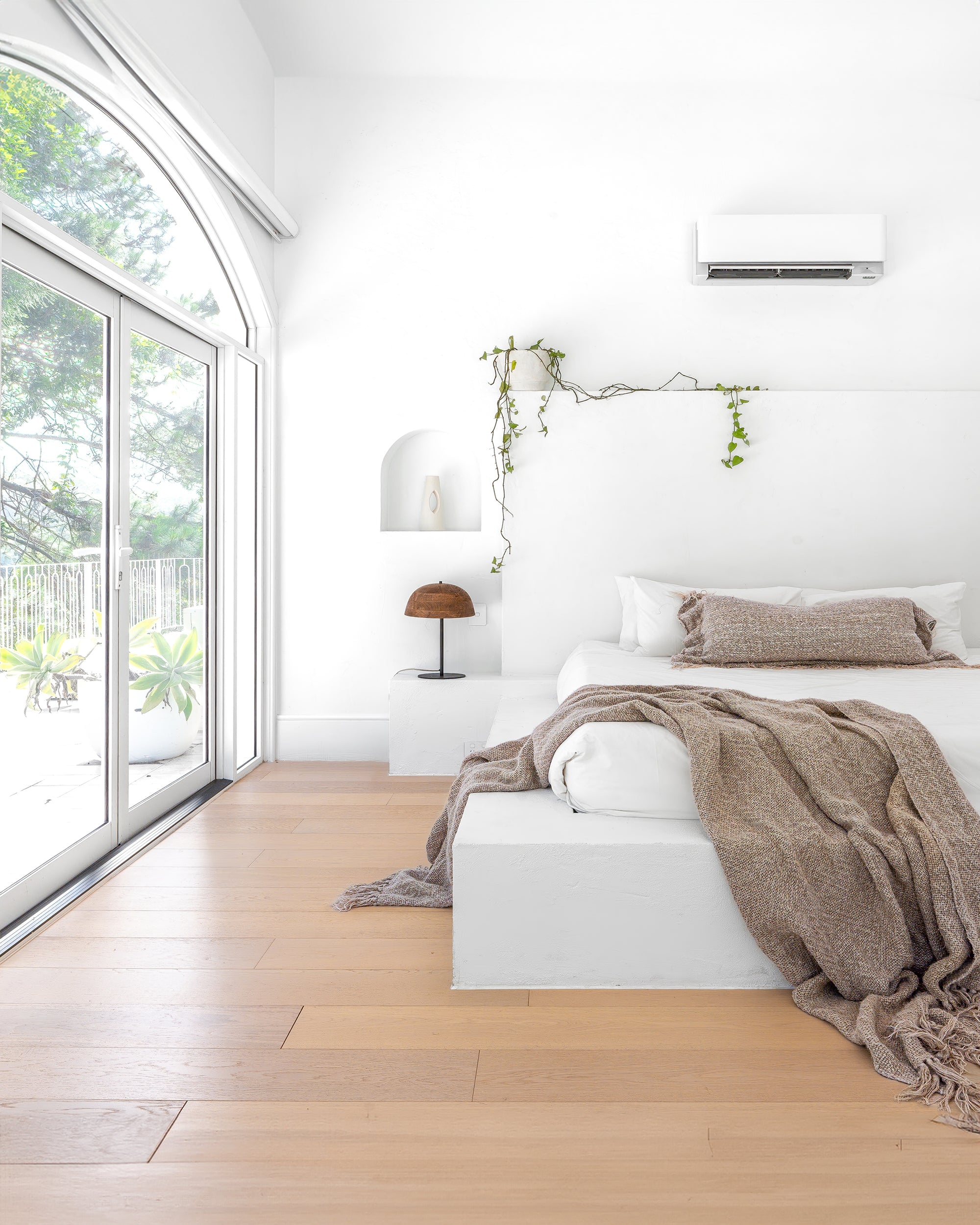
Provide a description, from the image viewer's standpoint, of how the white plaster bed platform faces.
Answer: facing the viewer

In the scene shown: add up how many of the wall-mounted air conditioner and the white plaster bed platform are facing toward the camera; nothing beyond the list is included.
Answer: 2

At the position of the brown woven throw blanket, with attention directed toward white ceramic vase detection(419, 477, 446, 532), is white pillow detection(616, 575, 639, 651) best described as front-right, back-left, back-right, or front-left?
front-right

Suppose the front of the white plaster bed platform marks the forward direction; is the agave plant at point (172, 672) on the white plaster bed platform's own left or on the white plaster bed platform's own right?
on the white plaster bed platform's own right

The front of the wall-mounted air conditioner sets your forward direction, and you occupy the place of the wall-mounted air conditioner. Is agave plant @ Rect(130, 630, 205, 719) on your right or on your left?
on your right

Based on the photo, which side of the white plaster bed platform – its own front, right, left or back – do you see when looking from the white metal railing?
right

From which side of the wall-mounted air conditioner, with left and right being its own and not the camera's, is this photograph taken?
front

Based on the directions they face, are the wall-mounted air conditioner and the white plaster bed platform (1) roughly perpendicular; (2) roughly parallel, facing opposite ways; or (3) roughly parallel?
roughly parallel

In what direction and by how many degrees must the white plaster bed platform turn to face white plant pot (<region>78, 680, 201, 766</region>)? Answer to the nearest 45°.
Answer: approximately 135° to its right

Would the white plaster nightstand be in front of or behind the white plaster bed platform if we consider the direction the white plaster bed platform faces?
behind
